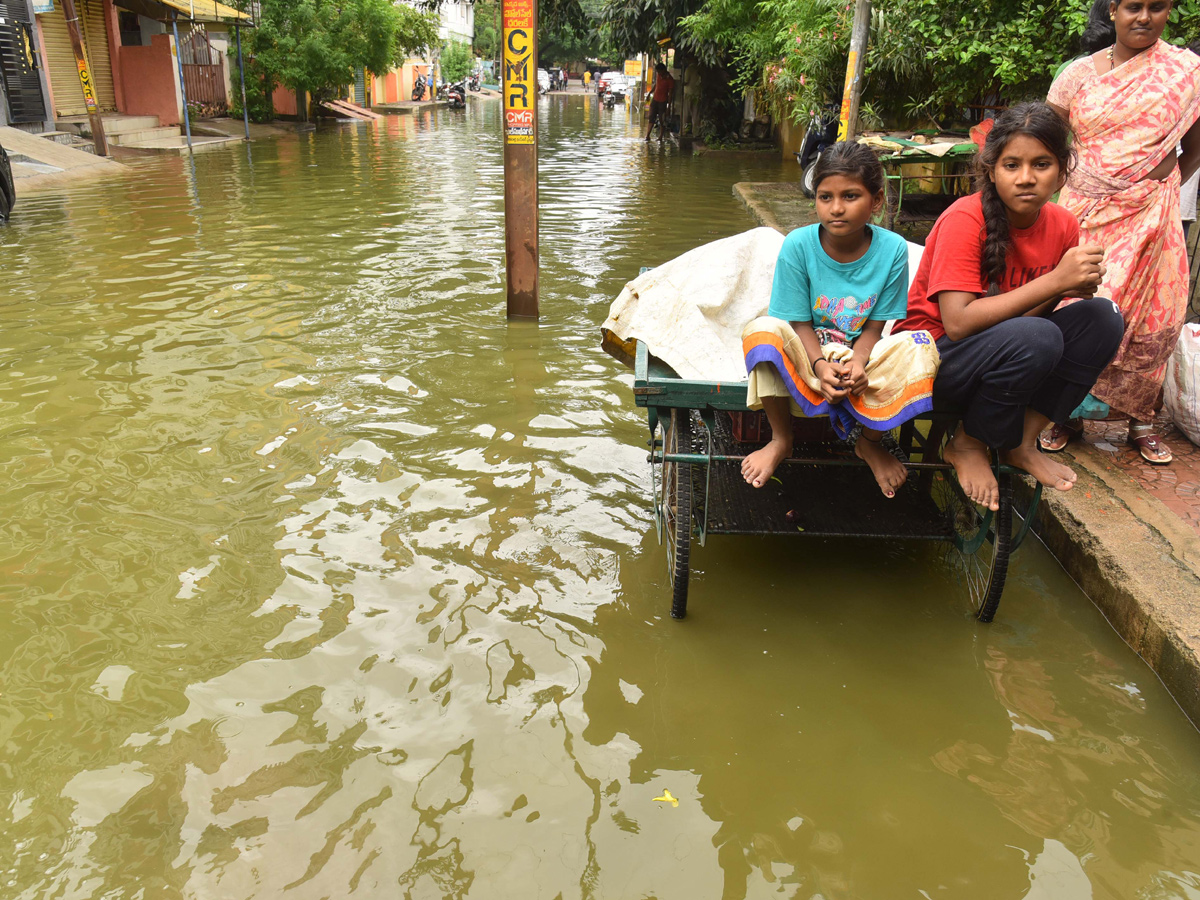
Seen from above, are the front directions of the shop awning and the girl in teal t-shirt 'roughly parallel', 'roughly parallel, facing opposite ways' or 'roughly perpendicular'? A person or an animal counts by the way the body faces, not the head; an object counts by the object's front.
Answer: roughly perpendicular

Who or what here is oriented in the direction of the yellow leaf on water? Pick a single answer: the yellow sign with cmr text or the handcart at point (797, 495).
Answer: the yellow sign with cmr text

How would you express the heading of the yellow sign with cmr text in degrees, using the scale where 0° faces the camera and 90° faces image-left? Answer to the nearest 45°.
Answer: approximately 0°

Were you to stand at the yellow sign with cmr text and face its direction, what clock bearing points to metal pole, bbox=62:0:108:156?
The metal pole is roughly at 5 o'clock from the yellow sign with cmr text.

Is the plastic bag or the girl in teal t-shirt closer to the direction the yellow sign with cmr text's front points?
the girl in teal t-shirt

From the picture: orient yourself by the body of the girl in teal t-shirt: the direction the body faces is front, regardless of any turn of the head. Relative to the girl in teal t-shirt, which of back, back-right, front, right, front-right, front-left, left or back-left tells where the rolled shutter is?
back-right

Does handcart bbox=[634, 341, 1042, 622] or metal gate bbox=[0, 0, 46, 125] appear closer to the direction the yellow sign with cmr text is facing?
the handcart

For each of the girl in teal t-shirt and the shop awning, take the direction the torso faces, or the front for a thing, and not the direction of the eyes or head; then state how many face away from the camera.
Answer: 0

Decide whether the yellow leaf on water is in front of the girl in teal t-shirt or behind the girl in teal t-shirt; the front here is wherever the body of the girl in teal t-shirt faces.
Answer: in front

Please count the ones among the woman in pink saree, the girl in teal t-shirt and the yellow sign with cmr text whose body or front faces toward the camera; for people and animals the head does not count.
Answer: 3
